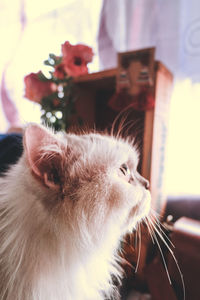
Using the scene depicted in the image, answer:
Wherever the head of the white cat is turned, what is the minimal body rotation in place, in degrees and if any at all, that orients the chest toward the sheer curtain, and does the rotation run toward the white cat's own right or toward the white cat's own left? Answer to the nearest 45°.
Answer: approximately 45° to the white cat's own left

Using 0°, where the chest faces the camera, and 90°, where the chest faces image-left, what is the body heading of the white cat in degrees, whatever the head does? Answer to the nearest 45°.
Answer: approximately 270°
